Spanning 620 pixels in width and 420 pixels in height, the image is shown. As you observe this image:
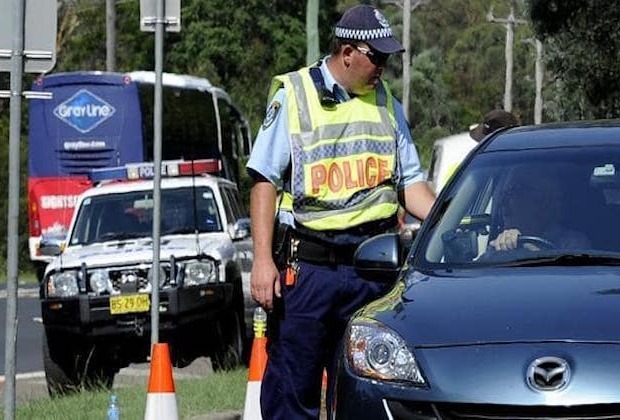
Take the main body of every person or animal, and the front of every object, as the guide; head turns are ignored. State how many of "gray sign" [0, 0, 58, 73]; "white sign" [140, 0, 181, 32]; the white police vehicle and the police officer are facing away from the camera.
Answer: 2

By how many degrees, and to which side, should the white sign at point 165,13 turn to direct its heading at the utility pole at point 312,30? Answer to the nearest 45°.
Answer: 0° — it already faces it

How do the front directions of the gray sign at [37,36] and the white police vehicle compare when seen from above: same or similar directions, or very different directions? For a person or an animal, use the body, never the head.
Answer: very different directions

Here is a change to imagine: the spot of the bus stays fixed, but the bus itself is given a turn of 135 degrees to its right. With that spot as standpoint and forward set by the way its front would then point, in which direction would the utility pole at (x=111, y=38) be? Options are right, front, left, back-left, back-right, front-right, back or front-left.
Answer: back

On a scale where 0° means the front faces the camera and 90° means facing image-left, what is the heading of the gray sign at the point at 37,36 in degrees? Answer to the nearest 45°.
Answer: approximately 180°

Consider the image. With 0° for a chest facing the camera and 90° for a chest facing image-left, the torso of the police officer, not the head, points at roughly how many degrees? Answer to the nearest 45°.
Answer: approximately 315°

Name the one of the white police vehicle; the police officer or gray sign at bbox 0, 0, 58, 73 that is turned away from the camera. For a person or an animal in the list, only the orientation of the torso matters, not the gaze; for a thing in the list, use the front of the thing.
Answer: the gray sign

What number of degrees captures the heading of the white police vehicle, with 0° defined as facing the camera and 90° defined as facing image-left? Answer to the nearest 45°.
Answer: approximately 0°

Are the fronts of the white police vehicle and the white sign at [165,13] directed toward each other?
yes

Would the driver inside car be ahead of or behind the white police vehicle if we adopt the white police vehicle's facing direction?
ahead

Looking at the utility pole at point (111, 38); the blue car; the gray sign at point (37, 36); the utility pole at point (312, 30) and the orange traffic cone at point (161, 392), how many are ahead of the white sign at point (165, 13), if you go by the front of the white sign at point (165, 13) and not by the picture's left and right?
2

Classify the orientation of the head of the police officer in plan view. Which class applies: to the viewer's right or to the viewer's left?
to the viewer's right

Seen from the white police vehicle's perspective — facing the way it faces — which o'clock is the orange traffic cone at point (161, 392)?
The orange traffic cone is roughly at 12 o'clock from the white police vehicle.

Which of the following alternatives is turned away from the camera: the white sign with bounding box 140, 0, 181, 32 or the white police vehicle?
the white sign

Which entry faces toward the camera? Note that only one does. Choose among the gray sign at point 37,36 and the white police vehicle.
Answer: the white police vehicle

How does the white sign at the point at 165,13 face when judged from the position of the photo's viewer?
facing away from the viewer
